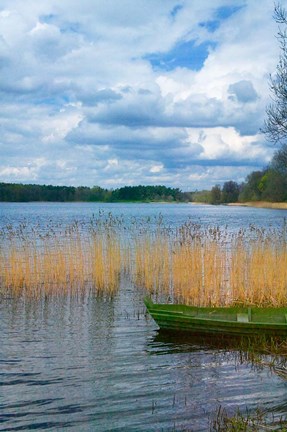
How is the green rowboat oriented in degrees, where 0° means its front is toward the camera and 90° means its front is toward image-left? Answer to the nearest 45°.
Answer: approximately 90°
